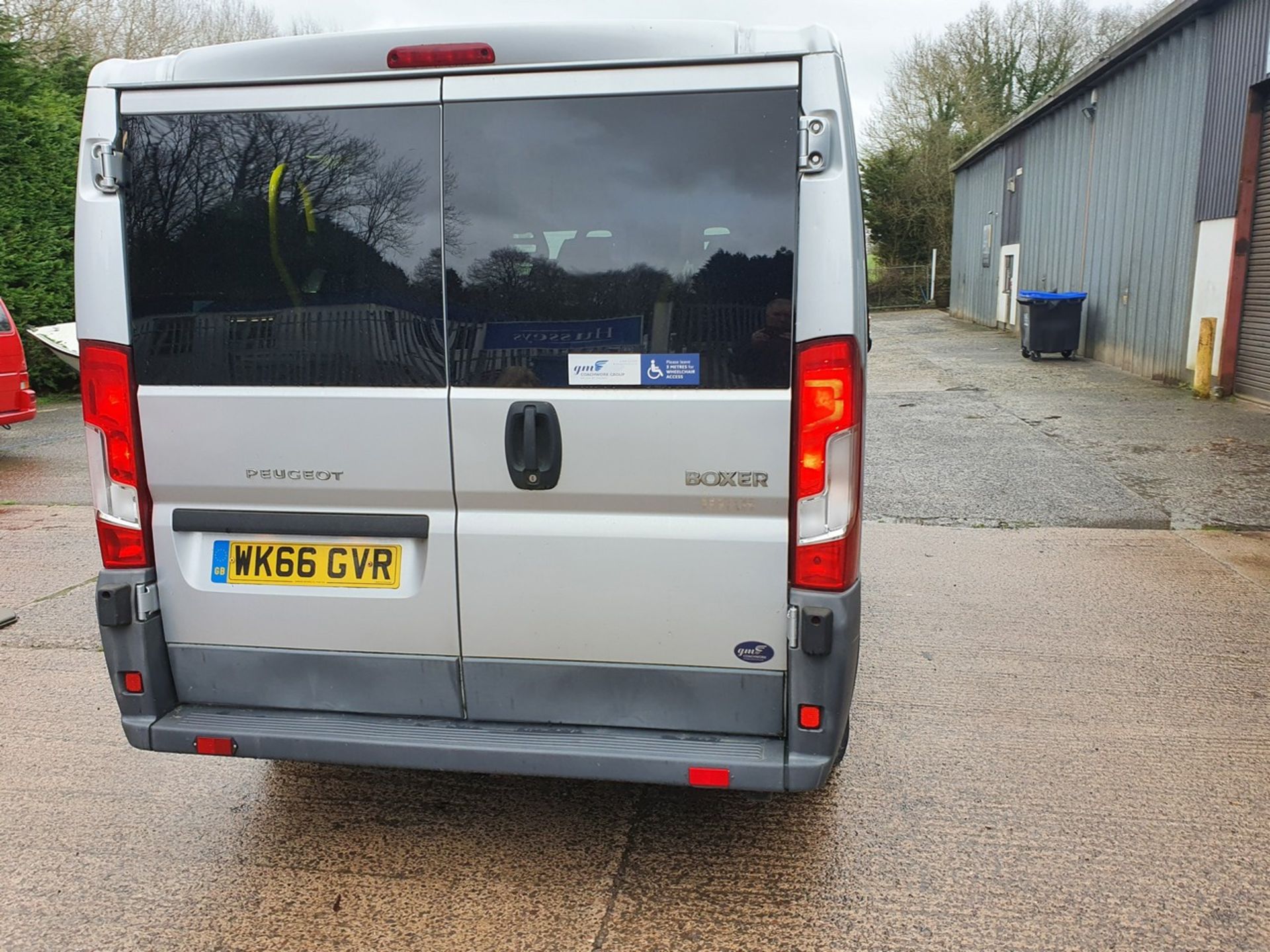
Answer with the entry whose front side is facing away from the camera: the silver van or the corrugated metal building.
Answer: the silver van

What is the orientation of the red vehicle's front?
away from the camera

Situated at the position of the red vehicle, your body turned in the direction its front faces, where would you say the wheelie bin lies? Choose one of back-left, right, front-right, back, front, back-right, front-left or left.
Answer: back

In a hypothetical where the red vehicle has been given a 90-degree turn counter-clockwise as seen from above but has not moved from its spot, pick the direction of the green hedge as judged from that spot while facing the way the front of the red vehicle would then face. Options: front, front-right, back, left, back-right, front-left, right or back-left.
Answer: back

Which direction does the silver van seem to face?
away from the camera

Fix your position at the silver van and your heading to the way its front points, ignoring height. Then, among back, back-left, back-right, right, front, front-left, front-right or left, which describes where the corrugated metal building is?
front-right

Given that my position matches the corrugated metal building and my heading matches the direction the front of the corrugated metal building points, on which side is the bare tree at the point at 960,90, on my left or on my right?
on my right

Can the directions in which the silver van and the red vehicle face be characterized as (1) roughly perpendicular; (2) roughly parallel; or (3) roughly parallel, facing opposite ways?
roughly perpendicular

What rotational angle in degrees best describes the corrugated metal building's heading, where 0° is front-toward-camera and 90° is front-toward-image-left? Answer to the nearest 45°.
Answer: approximately 45°

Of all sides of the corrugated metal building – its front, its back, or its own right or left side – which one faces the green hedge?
front

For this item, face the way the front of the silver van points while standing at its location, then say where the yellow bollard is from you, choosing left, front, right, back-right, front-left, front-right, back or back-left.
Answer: front-right

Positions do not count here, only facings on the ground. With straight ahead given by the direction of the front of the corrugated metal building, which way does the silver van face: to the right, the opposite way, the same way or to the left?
to the right
